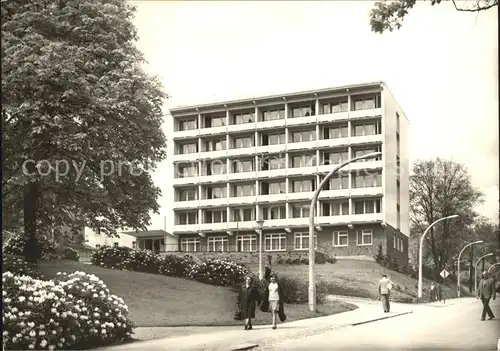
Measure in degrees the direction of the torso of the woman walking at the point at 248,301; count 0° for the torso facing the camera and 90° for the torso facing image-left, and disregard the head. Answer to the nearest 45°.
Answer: approximately 0°

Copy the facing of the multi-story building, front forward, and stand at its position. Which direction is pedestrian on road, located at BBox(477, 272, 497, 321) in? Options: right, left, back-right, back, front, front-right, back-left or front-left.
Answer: left

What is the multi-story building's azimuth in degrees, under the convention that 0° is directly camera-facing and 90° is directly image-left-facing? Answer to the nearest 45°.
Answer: approximately 0°

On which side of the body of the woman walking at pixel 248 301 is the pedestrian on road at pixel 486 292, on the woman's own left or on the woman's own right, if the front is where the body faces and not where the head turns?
on the woman's own left

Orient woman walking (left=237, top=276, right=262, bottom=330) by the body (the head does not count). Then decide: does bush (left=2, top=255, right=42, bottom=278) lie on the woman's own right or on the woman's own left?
on the woman's own right

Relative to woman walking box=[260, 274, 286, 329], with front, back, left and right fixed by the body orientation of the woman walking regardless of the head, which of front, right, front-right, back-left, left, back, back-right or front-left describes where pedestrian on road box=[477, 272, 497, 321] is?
left

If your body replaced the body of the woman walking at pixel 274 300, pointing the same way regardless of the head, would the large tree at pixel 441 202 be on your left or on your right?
on your left

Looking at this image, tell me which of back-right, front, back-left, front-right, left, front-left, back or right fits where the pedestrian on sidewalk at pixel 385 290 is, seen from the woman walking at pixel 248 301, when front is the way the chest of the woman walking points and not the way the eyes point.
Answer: left
